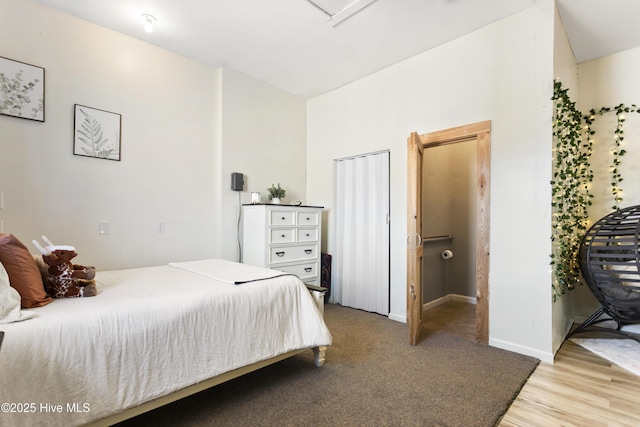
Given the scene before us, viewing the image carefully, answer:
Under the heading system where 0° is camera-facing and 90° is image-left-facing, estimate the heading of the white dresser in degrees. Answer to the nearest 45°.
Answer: approximately 315°

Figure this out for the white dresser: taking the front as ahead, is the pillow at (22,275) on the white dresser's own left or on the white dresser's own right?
on the white dresser's own right

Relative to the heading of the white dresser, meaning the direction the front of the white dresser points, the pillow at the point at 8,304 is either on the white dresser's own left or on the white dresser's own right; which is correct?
on the white dresser's own right

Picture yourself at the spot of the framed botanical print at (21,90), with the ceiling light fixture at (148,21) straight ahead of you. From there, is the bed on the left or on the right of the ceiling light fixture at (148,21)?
right

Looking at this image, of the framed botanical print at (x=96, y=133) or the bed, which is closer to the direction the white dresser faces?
the bed

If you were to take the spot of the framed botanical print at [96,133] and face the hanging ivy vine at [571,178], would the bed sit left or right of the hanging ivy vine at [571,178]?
right

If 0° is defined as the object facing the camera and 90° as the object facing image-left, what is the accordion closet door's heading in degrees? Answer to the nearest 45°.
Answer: approximately 45°
